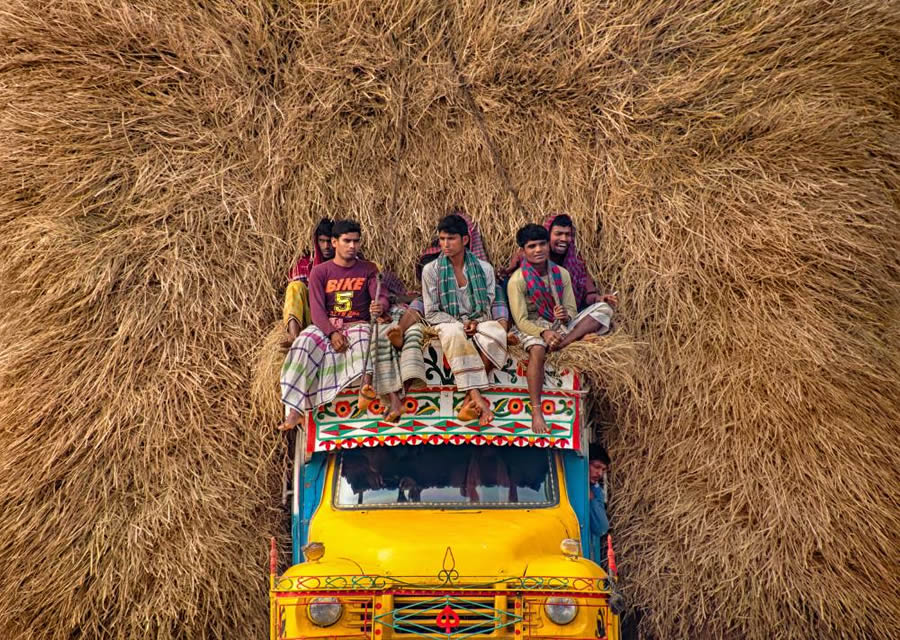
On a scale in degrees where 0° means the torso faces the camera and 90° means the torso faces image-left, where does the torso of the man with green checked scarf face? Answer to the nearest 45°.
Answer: approximately 0°

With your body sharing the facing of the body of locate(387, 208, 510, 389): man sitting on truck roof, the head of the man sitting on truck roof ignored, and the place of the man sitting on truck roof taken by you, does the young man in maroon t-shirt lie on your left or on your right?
on your right

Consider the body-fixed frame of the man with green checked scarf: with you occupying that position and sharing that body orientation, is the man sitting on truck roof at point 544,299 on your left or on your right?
on your left

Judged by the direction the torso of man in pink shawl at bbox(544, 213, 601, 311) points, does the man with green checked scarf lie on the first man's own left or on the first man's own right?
on the first man's own right
